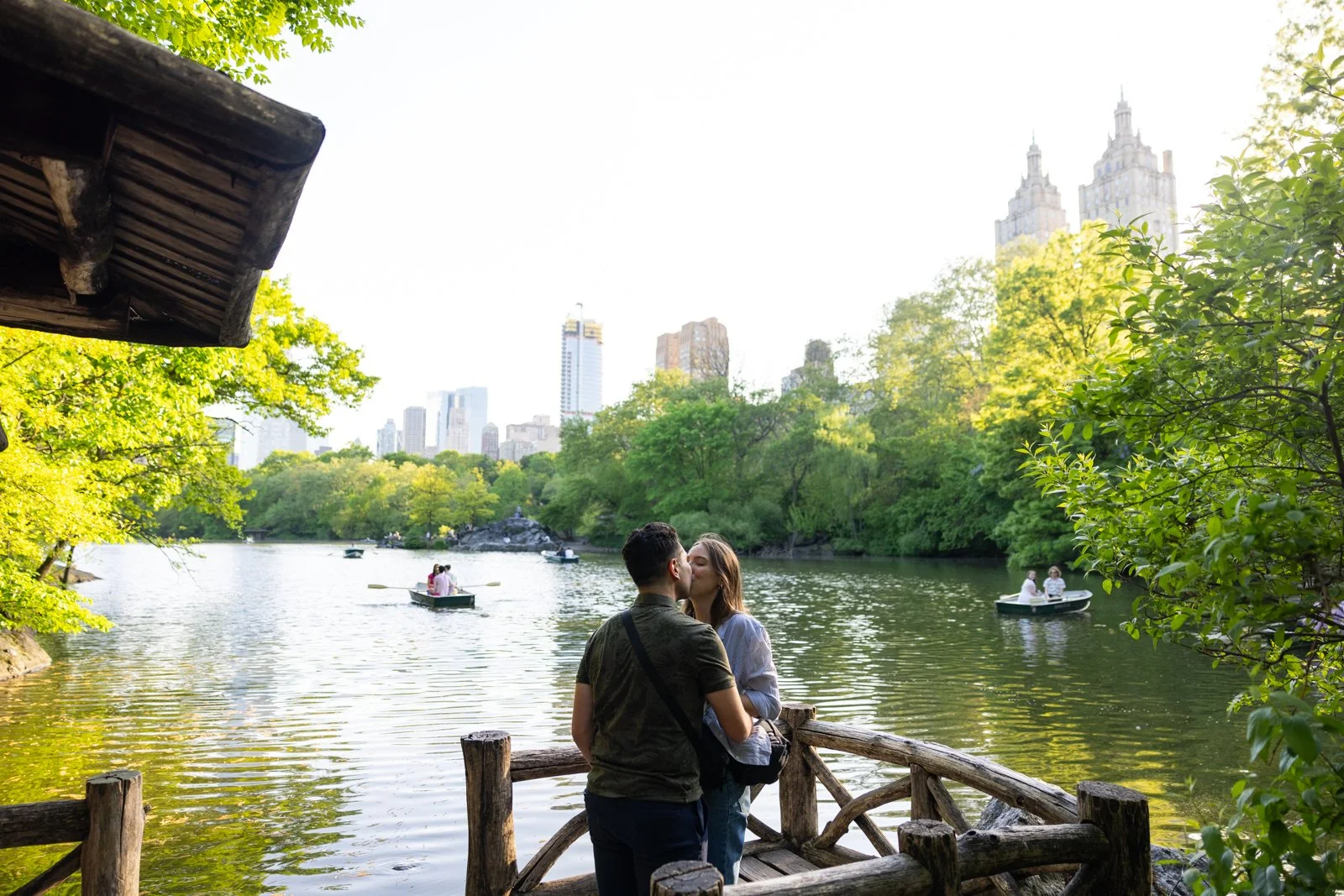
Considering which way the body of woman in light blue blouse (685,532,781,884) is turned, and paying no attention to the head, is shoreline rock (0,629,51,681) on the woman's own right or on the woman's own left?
on the woman's own right

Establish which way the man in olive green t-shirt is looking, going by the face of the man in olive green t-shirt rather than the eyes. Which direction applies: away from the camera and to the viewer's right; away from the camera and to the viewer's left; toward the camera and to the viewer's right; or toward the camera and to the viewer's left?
away from the camera and to the viewer's right

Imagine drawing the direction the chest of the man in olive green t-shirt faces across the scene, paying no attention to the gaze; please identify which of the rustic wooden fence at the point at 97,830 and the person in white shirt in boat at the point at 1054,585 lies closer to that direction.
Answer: the person in white shirt in boat

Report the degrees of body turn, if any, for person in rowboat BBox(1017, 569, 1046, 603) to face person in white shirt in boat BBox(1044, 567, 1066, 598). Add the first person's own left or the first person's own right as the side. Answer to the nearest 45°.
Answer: approximately 45° to the first person's own left

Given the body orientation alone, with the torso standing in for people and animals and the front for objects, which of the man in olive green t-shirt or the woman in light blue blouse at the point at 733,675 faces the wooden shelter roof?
the woman in light blue blouse

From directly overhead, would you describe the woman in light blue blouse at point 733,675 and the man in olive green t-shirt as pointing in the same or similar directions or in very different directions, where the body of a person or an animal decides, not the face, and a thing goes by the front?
very different directions

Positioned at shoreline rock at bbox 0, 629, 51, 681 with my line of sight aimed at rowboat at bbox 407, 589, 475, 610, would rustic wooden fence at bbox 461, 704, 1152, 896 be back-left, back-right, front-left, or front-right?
back-right

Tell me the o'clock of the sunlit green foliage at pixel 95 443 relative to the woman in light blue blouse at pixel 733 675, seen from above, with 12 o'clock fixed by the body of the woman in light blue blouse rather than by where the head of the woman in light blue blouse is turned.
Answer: The sunlit green foliage is roughly at 3 o'clock from the woman in light blue blouse.

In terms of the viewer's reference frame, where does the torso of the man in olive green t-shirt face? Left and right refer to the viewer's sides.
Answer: facing away from the viewer and to the right of the viewer

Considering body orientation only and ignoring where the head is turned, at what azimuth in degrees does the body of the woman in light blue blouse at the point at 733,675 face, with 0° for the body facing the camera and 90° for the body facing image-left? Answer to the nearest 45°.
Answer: approximately 45°

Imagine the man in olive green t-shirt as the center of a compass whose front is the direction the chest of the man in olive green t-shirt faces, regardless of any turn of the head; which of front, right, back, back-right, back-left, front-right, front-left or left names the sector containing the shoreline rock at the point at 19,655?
left

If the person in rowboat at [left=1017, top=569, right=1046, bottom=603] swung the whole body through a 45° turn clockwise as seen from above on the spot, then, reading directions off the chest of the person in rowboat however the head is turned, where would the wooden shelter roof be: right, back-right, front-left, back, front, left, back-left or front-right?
front-right

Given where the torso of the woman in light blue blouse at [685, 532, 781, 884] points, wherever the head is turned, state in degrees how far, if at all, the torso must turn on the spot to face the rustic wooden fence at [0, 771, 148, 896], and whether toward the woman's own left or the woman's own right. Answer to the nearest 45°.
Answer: approximately 45° to the woman's own right

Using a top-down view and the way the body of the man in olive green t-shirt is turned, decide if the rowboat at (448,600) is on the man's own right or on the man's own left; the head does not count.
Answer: on the man's own left

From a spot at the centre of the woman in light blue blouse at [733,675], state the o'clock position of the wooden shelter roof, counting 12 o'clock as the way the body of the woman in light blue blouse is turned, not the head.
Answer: The wooden shelter roof is roughly at 12 o'clock from the woman in light blue blouse.
